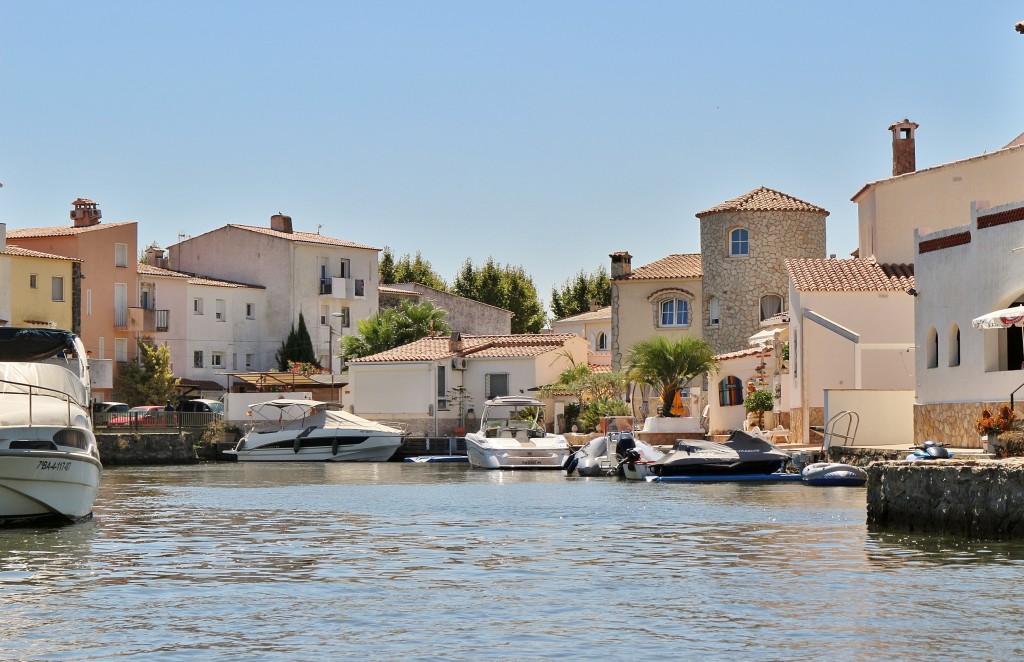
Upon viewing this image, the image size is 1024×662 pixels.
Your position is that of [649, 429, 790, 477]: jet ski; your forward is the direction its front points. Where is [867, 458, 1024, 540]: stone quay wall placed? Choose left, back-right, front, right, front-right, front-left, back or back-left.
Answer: right

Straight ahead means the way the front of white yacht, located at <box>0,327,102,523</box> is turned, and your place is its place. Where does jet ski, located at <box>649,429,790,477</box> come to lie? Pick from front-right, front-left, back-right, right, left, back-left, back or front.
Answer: back

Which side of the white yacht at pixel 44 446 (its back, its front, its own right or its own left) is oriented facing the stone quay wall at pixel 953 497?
left

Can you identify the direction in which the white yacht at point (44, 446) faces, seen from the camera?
facing the viewer and to the left of the viewer

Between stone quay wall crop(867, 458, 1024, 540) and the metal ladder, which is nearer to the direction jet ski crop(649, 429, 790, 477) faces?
the metal ladder

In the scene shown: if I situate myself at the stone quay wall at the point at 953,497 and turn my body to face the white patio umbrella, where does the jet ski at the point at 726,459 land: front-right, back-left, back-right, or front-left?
front-left

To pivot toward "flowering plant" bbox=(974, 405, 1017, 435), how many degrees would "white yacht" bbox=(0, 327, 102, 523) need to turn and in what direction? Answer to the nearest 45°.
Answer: approximately 135° to its left

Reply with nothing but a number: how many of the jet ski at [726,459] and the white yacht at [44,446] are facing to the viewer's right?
1

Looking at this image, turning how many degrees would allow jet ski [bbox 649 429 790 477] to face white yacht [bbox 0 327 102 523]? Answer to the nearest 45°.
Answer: approximately 135° to its right

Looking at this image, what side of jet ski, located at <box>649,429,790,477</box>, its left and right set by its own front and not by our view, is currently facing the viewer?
right

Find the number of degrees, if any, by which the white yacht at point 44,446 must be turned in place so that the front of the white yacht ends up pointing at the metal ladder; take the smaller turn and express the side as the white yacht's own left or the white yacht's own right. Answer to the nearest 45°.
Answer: approximately 180°

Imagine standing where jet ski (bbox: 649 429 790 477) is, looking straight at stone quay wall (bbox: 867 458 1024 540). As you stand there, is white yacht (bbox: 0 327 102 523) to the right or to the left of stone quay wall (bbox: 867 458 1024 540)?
right

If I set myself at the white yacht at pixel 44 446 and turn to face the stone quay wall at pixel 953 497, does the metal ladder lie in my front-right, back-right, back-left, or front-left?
front-left

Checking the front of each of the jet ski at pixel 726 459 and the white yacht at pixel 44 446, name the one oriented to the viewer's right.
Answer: the jet ski
